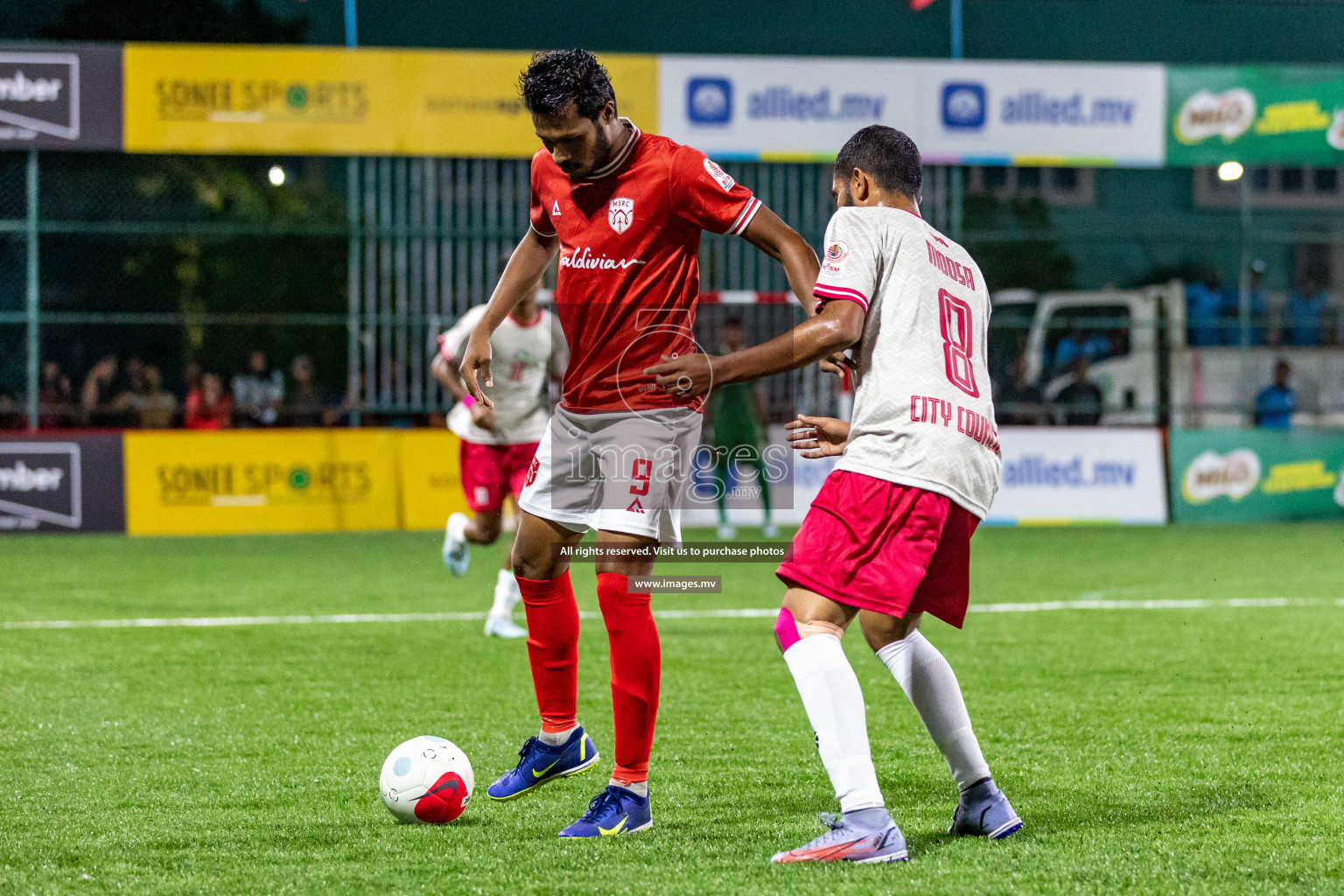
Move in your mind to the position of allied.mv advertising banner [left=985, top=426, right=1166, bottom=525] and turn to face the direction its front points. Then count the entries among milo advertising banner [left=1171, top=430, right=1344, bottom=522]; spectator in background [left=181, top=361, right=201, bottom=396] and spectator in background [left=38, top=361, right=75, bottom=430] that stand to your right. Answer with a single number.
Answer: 2

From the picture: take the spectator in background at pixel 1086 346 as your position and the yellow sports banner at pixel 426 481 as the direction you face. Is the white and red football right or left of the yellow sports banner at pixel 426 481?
left

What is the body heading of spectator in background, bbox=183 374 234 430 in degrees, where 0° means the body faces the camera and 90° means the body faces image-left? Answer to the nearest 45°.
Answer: approximately 0°

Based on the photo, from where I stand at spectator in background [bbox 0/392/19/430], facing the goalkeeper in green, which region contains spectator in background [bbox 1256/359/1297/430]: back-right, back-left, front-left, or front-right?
front-left

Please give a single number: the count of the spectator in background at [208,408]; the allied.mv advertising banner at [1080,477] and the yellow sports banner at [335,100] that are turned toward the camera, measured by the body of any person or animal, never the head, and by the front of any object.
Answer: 3

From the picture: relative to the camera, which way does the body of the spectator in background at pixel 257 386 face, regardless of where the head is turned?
toward the camera

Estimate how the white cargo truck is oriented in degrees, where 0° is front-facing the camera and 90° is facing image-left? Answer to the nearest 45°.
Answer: approximately 90°

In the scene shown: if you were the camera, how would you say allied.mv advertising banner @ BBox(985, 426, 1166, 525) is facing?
facing the viewer

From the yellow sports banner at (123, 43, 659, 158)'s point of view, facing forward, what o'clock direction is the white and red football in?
The white and red football is roughly at 12 o'clock from the yellow sports banner.

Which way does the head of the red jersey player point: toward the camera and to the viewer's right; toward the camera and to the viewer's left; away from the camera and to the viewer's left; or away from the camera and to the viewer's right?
toward the camera and to the viewer's left

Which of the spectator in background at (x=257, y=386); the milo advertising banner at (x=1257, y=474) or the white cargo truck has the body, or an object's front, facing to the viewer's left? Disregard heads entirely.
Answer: the white cargo truck

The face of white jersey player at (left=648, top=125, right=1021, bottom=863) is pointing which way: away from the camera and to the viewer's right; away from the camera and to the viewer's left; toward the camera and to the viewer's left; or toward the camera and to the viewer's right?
away from the camera and to the viewer's left

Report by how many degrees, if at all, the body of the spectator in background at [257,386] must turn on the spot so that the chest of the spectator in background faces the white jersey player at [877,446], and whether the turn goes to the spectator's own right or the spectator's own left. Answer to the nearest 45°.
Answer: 0° — they already face them
